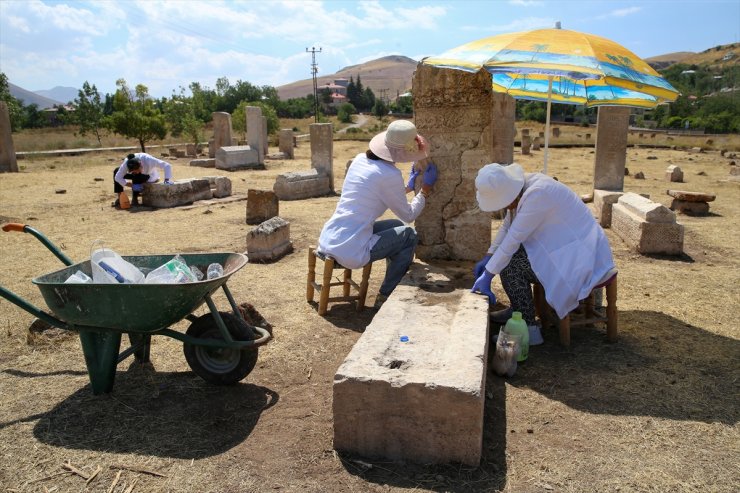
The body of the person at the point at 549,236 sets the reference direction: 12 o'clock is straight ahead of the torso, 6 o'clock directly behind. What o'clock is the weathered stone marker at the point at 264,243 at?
The weathered stone marker is roughly at 1 o'clock from the person.

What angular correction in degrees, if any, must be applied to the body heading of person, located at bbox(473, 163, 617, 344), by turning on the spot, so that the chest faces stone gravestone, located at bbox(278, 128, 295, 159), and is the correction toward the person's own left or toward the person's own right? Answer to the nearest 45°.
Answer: approximately 45° to the person's own right

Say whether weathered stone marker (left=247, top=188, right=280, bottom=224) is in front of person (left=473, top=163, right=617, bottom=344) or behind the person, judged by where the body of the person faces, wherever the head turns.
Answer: in front

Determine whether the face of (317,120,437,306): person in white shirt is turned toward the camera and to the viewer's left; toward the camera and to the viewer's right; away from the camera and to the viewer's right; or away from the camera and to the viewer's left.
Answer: away from the camera and to the viewer's right

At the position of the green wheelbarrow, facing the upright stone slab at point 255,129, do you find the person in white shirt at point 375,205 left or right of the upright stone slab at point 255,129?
right

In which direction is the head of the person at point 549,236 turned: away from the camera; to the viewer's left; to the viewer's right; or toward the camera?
to the viewer's left

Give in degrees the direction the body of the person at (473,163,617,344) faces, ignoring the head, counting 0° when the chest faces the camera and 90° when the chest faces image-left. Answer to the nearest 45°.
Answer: approximately 90°

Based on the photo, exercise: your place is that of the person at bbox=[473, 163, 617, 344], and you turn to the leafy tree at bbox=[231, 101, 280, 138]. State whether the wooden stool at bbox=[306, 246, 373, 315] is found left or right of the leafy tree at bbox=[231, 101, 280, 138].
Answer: left

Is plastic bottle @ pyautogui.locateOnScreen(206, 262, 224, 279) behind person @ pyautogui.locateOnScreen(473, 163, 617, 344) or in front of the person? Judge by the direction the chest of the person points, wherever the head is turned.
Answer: in front

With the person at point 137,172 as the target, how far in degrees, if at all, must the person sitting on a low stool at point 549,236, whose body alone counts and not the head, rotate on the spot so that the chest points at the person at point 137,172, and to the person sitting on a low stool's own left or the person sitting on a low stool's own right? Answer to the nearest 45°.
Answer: approximately 45° to the person sitting on a low stool's own right

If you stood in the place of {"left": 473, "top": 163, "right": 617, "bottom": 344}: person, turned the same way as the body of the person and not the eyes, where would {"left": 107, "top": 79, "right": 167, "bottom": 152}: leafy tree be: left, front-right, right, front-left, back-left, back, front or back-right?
front-right

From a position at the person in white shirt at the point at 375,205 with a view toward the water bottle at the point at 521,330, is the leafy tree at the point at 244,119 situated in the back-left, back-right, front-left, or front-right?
back-left
